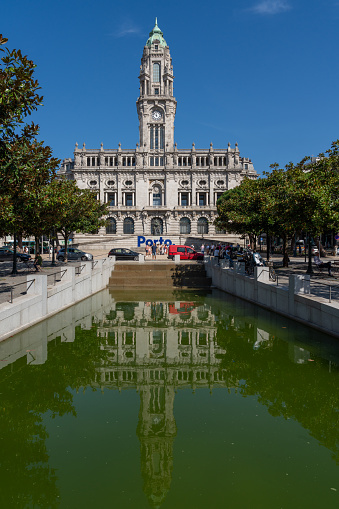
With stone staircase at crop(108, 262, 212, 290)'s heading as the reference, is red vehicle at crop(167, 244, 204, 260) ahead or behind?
behind

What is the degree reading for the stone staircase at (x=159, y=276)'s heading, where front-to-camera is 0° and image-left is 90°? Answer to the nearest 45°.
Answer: approximately 0°

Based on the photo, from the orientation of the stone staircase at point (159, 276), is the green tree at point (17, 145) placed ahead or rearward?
ahead

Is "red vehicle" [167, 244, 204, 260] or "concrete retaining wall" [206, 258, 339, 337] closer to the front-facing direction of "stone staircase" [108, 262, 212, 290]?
the concrete retaining wall

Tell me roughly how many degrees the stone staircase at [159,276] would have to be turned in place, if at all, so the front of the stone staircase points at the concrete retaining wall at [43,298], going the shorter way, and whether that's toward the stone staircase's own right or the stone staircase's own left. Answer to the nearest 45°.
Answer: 0° — it already faces it

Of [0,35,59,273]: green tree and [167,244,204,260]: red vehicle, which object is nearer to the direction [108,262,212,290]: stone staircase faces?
the green tree

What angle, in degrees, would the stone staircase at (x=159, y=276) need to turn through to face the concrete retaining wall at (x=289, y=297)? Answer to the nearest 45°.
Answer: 0° — it already faces it
